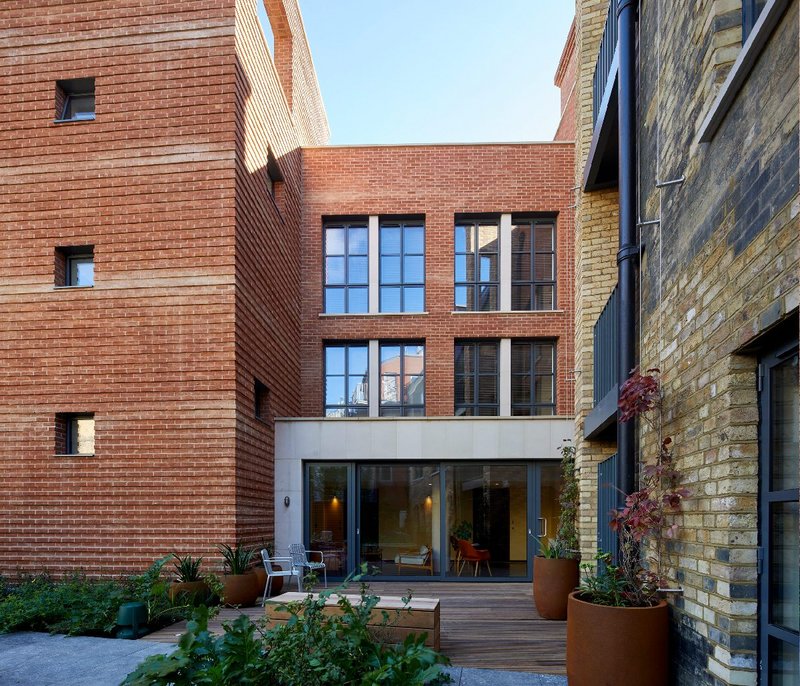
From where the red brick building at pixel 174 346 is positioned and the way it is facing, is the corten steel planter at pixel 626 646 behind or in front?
in front

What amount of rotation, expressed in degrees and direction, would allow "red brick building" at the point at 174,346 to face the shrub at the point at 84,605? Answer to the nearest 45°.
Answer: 0° — it already faces it

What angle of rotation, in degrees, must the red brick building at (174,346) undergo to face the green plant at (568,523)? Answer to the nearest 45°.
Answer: approximately 90° to its left

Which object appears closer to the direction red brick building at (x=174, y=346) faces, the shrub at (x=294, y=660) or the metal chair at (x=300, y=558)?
the shrub

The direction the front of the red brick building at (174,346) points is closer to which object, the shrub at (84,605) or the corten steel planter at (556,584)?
the shrub

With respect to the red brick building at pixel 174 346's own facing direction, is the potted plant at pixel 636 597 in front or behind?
in front

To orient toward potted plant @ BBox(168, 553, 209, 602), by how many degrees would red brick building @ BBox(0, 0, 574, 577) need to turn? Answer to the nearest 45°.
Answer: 0° — it already faces it

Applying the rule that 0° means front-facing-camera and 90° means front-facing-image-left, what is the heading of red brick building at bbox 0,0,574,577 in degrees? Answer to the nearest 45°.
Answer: approximately 0°

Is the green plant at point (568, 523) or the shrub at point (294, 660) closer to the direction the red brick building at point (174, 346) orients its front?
the shrub
